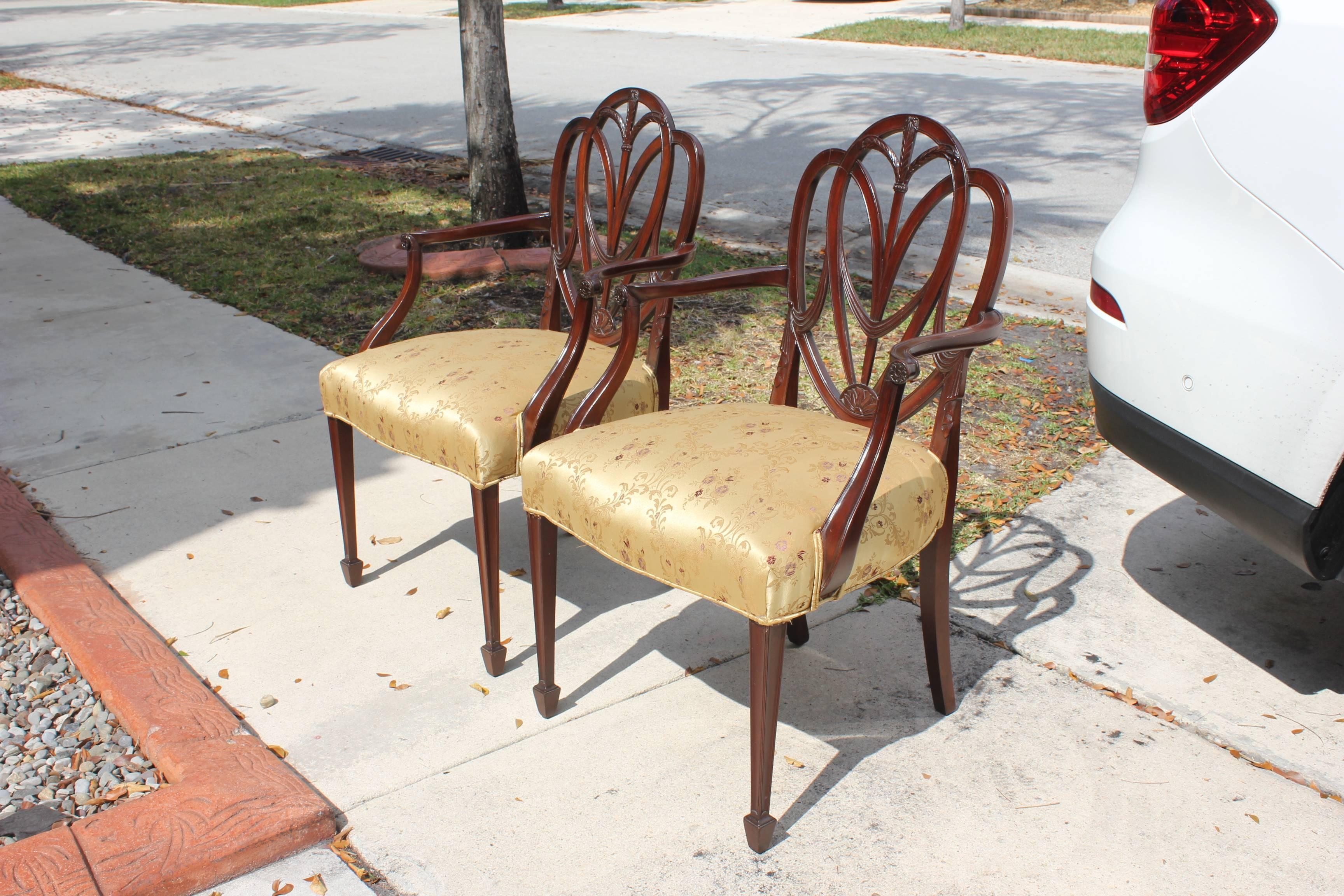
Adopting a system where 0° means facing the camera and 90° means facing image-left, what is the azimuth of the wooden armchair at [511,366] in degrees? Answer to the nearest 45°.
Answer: approximately 45°

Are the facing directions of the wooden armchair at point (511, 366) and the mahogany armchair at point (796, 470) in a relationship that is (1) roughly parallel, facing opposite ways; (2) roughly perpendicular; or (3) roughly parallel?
roughly parallel

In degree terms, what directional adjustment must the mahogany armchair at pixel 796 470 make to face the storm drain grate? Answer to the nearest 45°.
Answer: approximately 90° to its right

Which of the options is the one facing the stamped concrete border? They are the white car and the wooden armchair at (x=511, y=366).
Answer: the wooden armchair

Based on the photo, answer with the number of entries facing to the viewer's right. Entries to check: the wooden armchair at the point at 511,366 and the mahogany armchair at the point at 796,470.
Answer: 0

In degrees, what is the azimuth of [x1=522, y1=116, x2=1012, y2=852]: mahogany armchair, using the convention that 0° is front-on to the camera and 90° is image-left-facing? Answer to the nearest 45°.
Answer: approximately 45°

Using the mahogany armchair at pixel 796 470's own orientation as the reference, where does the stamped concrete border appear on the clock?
The stamped concrete border is roughly at 1 o'clock from the mahogany armchair.

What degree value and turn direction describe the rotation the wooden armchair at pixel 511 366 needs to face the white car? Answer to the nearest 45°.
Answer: approximately 90° to its left
